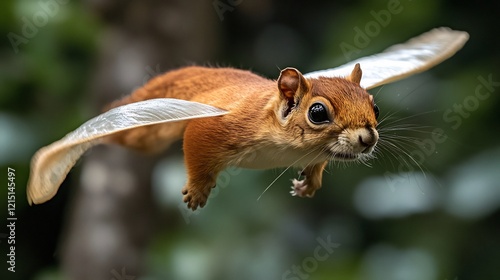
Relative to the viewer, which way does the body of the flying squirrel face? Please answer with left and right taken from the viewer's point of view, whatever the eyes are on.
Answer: facing the viewer and to the right of the viewer
